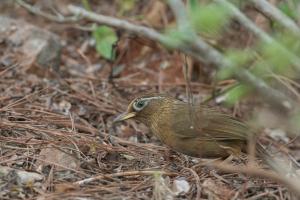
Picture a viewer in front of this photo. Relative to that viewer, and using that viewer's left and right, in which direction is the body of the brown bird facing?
facing to the left of the viewer

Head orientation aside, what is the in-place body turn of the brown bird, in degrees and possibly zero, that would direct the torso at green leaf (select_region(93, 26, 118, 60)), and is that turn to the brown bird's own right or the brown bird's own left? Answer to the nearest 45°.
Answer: approximately 45° to the brown bird's own right

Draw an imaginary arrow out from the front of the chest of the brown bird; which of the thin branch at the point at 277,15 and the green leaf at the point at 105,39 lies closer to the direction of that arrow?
the green leaf
